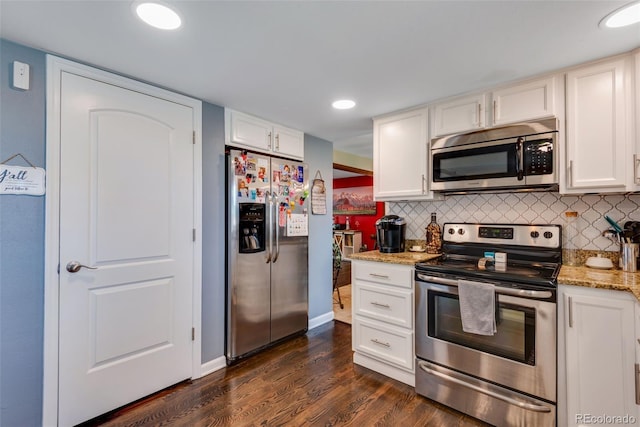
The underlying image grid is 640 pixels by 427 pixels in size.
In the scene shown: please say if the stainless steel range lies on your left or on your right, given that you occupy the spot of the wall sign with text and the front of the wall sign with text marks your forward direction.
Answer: on your left

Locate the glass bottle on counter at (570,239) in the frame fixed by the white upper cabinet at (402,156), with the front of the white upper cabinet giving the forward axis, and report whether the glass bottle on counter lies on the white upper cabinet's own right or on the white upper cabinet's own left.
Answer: on the white upper cabinet's own left

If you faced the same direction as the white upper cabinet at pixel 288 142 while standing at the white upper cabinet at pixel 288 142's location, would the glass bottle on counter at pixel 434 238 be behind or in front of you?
in front

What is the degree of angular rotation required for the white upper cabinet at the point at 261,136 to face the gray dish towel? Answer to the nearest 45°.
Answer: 0° — it already faces it

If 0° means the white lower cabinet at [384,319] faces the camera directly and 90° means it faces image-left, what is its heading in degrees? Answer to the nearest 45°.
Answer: approximately 45°

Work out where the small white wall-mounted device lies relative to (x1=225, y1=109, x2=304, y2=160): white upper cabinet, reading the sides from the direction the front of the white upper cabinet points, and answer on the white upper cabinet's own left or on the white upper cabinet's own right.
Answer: on the white upper cabinet's own right

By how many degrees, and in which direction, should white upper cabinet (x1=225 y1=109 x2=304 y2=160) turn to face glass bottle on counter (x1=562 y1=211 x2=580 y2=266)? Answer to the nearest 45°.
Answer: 0° — it already faces it

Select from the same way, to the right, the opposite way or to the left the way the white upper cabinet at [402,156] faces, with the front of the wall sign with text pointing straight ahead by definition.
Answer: to the right

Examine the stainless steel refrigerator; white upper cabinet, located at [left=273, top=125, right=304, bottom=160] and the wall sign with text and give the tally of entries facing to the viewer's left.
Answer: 0

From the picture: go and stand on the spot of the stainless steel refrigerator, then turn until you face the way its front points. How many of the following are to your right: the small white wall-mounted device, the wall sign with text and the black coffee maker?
2

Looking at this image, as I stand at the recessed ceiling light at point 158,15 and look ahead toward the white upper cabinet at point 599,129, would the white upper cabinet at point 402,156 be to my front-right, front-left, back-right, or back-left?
front-left
